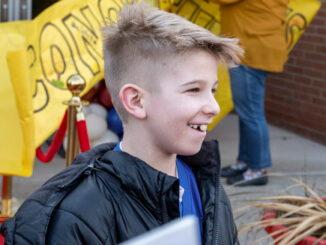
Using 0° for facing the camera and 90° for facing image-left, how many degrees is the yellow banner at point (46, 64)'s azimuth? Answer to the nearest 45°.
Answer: approximately 0°

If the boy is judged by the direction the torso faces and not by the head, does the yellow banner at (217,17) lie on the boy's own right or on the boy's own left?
on the boy's own left

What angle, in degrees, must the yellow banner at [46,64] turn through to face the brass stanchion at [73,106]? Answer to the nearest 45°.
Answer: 0° — it already faces it

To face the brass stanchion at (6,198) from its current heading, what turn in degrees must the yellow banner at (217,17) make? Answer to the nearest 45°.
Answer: approximately 45° to its right

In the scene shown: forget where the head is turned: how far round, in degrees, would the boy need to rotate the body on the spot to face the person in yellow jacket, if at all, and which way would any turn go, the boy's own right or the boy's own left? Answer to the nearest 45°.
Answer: approximately 135° to the boy's own left

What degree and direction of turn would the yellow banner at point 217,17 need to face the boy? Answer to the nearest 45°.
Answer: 0° — it already faces them
